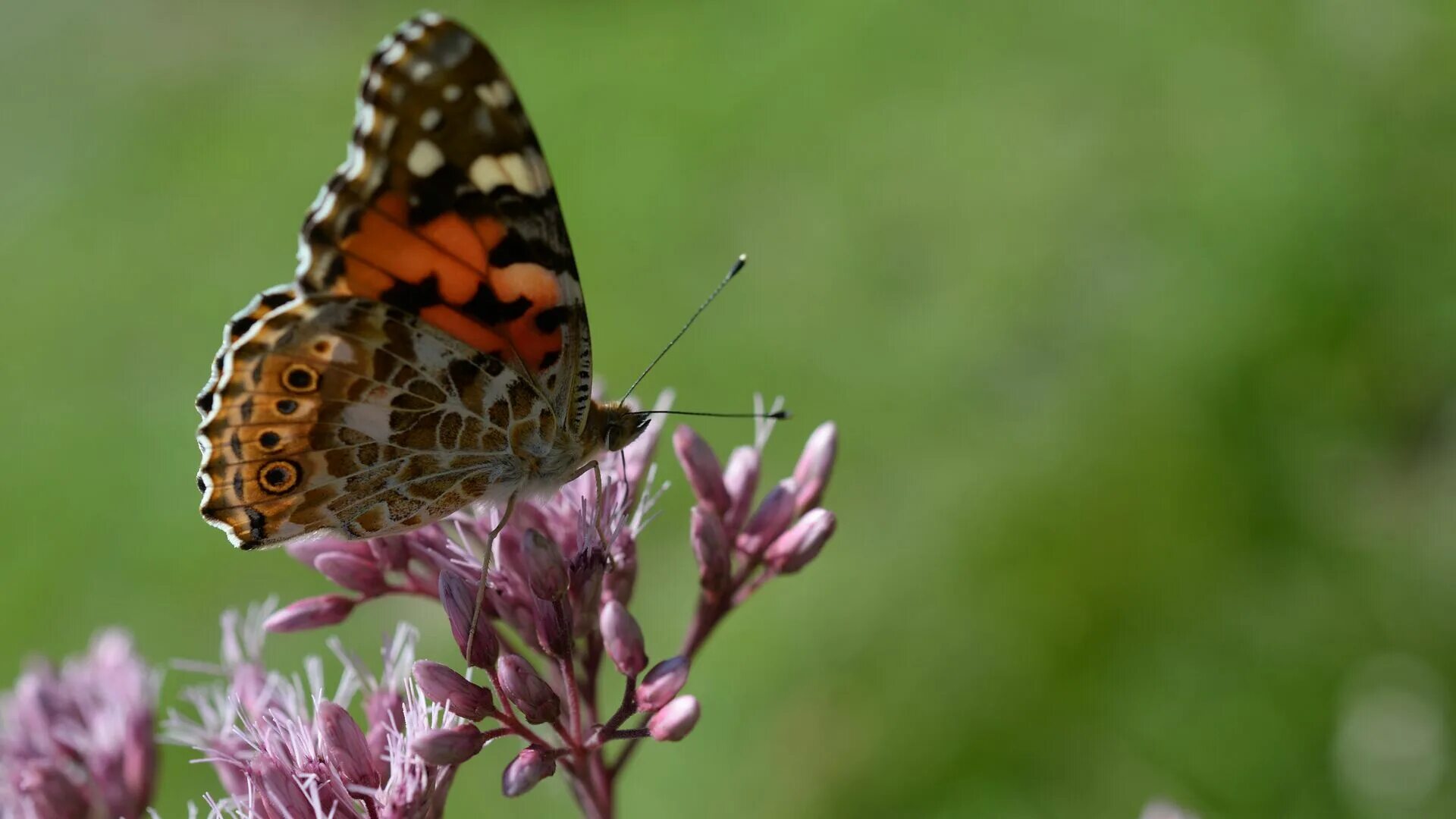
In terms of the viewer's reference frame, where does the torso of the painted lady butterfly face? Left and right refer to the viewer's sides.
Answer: facing to the right of the viewer
